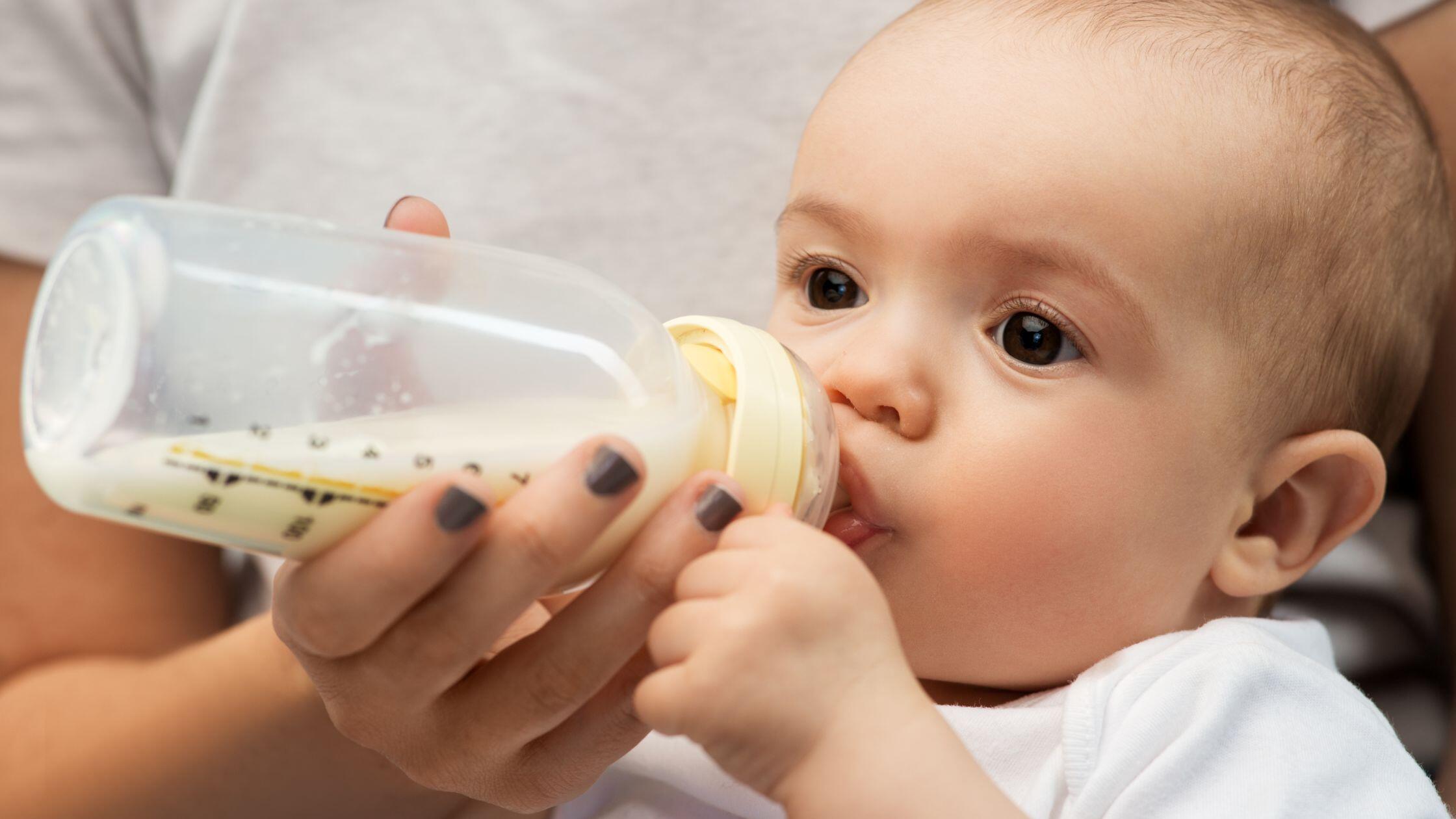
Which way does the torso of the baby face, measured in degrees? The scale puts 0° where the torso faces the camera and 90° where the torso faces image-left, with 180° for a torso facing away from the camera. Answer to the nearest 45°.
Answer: approximately 45°
